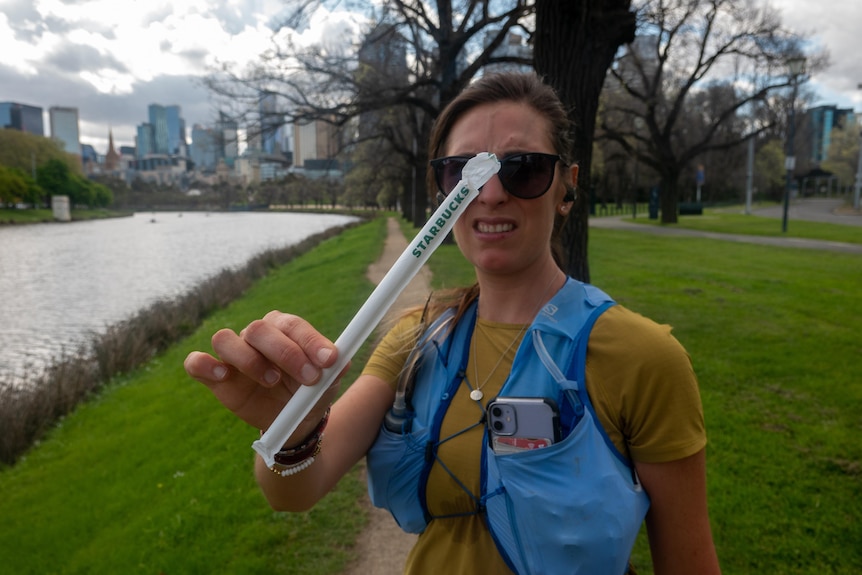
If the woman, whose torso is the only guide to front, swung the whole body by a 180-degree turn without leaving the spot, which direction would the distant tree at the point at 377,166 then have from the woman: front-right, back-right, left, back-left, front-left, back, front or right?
front-left

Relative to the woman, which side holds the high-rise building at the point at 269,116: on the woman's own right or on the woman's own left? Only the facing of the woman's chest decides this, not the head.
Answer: on the woman's own right

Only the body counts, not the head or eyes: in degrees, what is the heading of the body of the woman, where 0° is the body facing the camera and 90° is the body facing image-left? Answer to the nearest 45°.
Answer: approximately 45°
